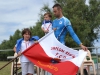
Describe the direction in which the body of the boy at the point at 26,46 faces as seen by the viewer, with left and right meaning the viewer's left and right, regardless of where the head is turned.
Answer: facing the viewer

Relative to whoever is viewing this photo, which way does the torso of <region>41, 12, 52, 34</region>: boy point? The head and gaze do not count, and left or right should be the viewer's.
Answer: facing the viewer and to the left of the viewer
